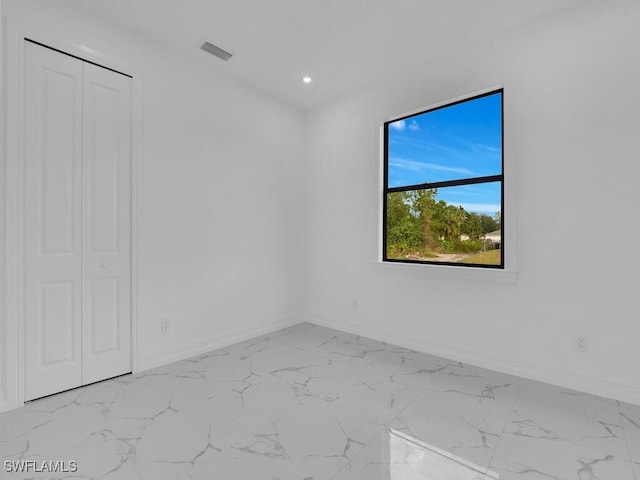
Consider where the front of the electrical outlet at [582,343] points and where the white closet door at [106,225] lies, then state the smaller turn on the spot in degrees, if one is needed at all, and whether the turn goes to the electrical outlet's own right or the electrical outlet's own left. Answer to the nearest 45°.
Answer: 0° — it already faces it

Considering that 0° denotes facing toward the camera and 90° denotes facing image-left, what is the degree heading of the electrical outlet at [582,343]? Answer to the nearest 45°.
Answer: approximately 45°
